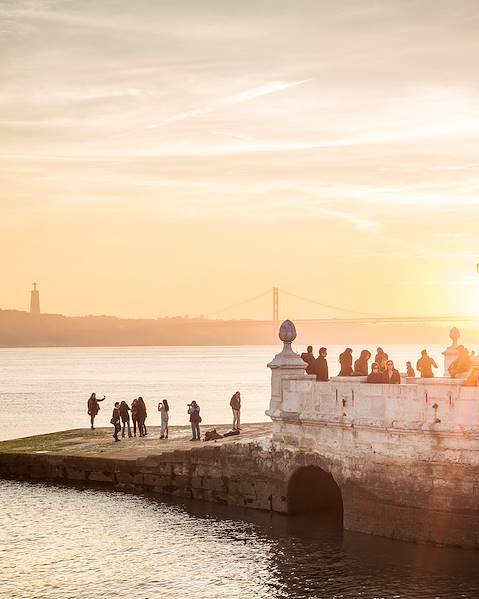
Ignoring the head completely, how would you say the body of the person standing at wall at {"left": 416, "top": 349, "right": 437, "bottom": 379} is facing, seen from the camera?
away from the camera

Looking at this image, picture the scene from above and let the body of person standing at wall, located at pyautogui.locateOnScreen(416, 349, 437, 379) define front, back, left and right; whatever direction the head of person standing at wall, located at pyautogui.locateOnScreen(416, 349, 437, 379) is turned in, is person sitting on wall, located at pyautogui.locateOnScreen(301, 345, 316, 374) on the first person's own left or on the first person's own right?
on the first person's own left
